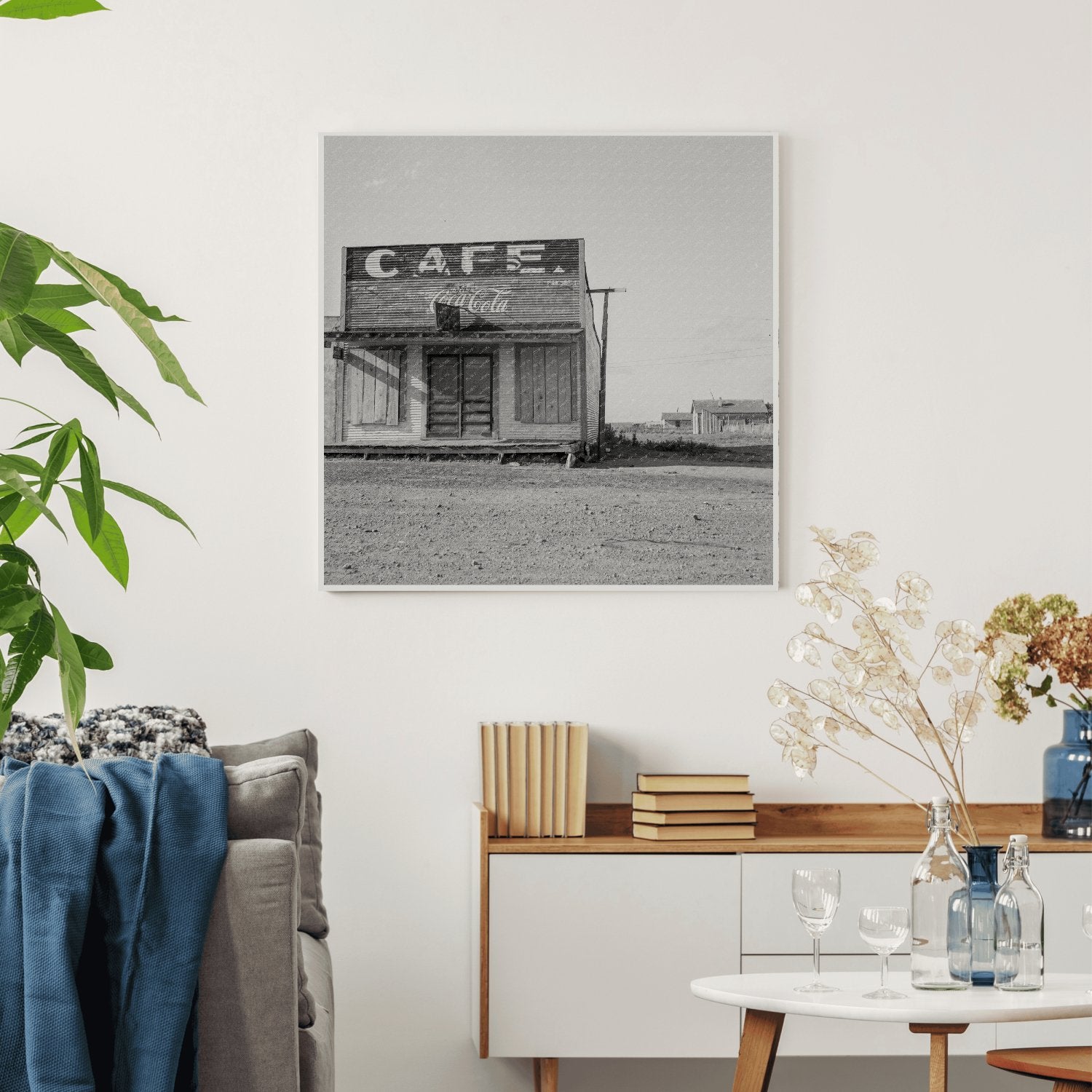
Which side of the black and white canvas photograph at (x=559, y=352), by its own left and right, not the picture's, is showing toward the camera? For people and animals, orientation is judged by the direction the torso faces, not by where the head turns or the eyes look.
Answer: front

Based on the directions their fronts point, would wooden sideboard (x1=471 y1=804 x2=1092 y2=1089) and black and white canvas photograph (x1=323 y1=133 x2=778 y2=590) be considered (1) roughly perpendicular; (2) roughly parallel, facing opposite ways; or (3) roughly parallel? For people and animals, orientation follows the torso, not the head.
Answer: roughly parallel

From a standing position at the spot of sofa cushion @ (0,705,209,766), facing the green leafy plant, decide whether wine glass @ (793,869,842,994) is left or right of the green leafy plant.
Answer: left

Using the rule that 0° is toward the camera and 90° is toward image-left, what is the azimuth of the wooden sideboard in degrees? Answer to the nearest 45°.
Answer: approximately 0°

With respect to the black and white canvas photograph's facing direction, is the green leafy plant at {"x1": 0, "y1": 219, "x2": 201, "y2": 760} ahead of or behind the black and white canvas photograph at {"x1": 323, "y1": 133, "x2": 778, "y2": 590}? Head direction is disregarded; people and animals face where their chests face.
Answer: ahead
